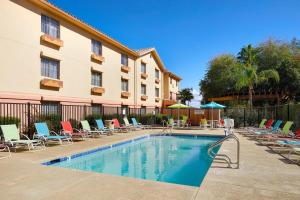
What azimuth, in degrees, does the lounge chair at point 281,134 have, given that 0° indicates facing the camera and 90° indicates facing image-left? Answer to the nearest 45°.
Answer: approximately 45°

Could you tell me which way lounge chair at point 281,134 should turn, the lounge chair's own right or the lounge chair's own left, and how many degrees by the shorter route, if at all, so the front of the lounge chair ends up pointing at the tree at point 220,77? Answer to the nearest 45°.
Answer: approximately 135° to the lounge chair's own right

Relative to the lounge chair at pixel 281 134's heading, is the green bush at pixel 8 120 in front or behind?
in front

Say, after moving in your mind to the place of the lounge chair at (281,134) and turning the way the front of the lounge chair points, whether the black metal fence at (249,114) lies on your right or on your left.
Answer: on your right

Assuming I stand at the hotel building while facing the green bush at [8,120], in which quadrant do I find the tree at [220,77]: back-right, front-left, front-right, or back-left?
back-left

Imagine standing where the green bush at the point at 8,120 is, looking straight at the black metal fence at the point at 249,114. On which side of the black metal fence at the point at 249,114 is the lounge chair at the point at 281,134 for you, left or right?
right
